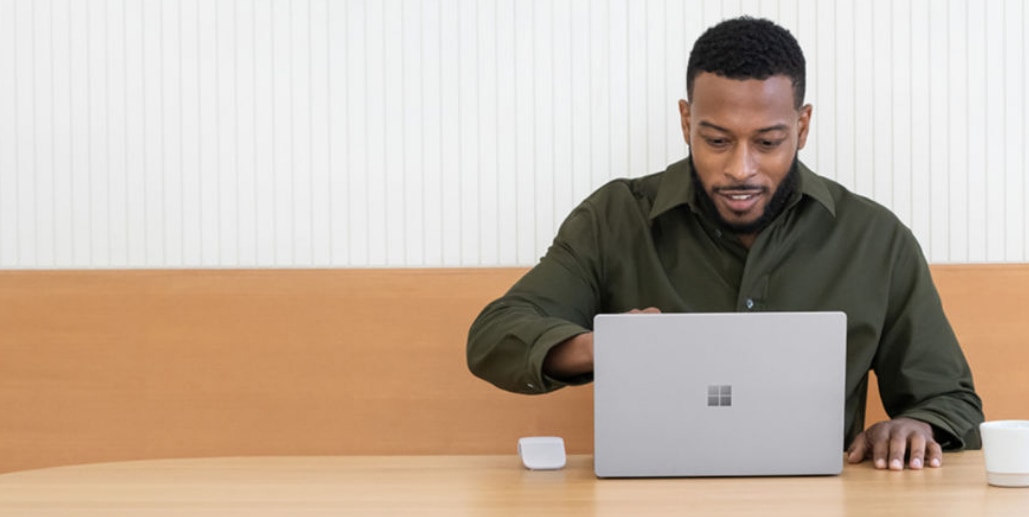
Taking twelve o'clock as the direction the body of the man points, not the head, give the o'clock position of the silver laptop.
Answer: The silver laptop is roughly at 12 o'clock from the man.

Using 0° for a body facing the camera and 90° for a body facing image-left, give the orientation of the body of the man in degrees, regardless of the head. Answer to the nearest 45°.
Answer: approximately 0°

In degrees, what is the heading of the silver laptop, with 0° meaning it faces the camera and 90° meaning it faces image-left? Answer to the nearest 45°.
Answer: approximately 180°

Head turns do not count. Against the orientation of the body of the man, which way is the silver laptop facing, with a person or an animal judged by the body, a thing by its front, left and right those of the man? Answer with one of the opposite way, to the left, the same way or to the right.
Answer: the opposite way

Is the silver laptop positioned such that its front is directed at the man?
yes

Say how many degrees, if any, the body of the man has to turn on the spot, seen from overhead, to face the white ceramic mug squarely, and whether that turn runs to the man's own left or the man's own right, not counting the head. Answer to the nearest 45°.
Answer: approximately 45° to the man's own left

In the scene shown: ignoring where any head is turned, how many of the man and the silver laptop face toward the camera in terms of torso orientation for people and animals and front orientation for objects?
1

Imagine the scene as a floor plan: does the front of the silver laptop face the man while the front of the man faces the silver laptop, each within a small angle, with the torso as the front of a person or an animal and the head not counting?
yes

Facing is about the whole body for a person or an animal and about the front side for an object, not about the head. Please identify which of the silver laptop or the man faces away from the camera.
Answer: the silver laptop

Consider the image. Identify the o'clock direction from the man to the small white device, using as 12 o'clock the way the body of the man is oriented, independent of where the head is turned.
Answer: The small white device is roughly at 1 o'clock from the man.
